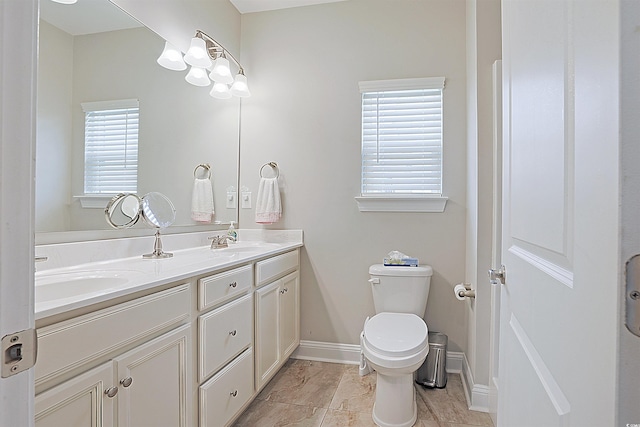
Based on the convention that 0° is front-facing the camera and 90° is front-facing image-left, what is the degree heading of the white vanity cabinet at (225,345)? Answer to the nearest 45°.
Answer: approximately 315°

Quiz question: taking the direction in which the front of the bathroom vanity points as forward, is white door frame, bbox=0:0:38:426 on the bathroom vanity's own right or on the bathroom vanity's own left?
on the bathroom vanity's own right

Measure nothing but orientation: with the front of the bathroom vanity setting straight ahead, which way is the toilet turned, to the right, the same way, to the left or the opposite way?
to the right

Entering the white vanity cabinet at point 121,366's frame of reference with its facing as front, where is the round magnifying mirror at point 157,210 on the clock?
The round magnifying mirror is roughly at 8 o'clock from the white vanity cabinet.

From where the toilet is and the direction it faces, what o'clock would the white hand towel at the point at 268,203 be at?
The white hand towel is roughly at 4 o'clock from the toilet.

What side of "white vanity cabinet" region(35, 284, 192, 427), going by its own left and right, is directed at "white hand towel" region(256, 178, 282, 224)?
left

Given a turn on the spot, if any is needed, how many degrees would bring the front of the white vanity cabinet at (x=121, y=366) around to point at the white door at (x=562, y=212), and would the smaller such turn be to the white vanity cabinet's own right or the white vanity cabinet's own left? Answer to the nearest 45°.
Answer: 0° — it already faces it
